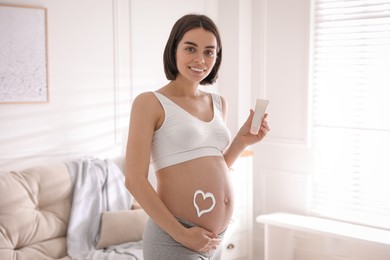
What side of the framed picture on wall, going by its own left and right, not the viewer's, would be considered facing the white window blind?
left

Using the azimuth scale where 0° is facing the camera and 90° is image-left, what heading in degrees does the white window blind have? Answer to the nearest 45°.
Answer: approximately 45°

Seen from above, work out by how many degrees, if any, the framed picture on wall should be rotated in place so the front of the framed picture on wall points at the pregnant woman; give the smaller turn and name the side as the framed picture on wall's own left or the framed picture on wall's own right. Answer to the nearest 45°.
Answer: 0° — it already faces them

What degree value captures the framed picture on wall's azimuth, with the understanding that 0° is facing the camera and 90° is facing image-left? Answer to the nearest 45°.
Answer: approximately 0°

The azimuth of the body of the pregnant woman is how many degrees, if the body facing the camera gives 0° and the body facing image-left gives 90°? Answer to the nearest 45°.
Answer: approximately 315°

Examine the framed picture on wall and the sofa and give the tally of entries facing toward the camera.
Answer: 2

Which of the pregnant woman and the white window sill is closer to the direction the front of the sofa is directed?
the pregnant woman
